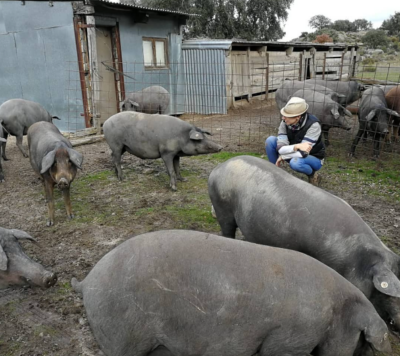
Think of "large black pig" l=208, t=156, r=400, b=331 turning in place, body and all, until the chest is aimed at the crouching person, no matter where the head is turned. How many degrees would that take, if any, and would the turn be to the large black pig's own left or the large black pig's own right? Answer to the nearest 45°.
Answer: approximately 135° to the large black pig's own left

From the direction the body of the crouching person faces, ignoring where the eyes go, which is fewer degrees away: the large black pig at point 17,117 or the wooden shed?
the large black pig

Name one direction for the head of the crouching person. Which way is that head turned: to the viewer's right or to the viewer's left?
to the viewer's left

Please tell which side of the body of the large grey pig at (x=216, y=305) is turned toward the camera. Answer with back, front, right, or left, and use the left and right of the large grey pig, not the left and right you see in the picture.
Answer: right

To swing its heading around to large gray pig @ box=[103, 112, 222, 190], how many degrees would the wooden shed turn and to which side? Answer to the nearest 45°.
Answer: approximately 45° to its right

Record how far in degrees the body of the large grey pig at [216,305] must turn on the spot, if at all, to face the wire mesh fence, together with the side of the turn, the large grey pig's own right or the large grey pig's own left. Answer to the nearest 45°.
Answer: approximately 90° to the large grey pig's own left

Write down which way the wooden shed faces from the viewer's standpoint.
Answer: facing the viewer and to the right of the viewer

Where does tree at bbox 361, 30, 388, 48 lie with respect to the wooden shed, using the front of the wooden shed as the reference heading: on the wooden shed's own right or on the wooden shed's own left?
on the wooden shed's own left

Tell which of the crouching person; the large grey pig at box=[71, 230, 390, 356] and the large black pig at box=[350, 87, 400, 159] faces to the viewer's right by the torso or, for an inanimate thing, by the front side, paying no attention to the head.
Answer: the large grey pig at box=[71, 230, 390, 356]

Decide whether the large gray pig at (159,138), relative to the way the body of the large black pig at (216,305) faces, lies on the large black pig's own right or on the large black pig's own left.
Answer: on the large black pig's own left

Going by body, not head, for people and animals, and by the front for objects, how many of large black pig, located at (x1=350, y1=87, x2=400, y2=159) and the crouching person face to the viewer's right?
0

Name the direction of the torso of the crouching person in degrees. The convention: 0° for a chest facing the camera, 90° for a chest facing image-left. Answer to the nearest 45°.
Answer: approximately 45°
